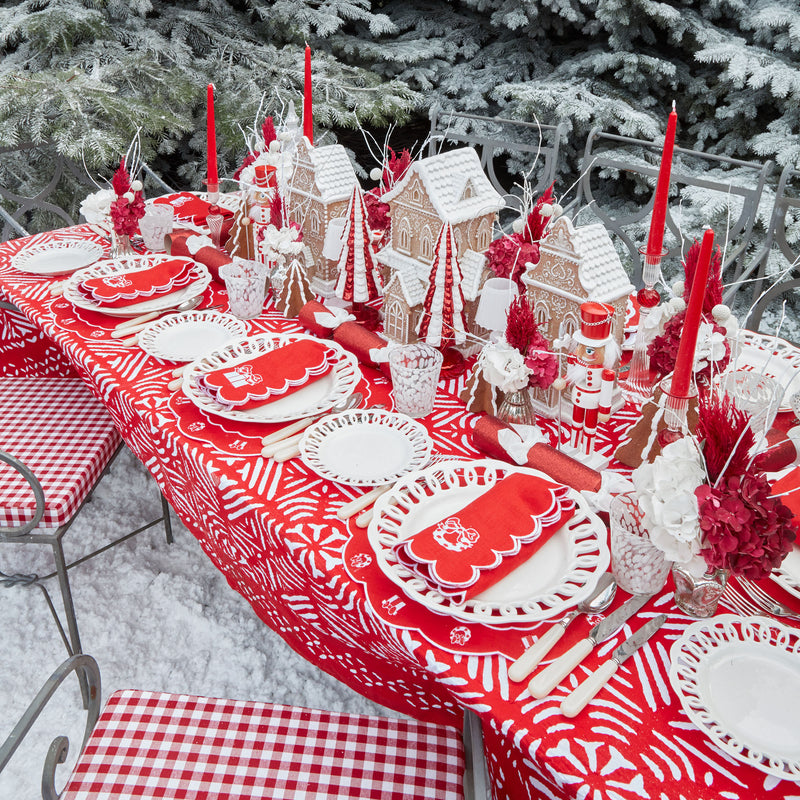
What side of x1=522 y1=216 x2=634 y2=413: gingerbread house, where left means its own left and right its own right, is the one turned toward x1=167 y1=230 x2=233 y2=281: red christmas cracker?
right

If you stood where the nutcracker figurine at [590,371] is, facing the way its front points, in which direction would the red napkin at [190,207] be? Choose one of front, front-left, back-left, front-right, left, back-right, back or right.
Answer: right

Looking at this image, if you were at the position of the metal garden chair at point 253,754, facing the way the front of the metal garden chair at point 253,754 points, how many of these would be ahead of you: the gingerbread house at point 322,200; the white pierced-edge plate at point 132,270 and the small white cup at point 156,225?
3

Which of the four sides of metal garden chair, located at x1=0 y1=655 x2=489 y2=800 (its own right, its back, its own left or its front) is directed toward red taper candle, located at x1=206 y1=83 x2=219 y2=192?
front

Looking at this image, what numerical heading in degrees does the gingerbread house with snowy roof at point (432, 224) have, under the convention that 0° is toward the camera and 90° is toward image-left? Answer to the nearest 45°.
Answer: approximately 45°

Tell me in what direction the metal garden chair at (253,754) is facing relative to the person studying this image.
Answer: facing away from the viewer

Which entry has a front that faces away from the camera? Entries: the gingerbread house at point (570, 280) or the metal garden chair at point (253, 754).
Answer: the metal garden chair

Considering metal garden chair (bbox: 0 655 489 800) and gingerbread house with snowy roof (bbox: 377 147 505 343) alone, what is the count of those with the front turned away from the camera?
1

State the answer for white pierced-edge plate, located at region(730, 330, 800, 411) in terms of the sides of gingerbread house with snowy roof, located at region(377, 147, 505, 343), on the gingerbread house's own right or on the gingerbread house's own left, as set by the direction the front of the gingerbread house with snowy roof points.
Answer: on the gingerbread house's own left

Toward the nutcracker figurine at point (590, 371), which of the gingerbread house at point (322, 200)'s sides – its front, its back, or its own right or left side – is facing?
left

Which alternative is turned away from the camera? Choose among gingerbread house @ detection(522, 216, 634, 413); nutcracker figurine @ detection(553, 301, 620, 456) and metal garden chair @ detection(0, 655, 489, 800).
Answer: the metal garden chair
